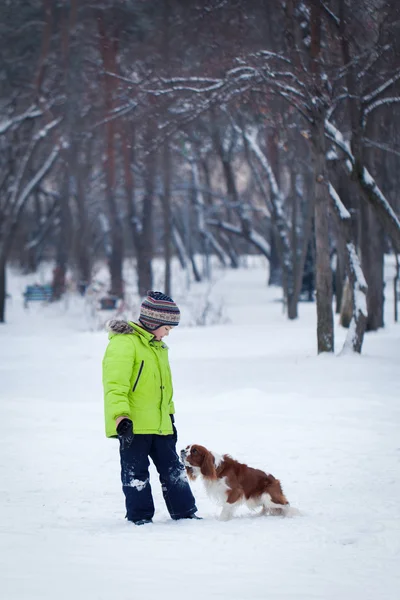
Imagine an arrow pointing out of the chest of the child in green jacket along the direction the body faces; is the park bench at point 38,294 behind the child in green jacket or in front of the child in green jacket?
behind

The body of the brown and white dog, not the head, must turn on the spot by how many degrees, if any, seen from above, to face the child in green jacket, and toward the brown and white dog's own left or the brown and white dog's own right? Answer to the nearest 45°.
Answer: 0° — it already faces them

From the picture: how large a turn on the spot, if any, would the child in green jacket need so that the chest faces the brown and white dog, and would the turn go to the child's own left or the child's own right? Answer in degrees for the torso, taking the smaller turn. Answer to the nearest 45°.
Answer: approximately 45° to the child's own left

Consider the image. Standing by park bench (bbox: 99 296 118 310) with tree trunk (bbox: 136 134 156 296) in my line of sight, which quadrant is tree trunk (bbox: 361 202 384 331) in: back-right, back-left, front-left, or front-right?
back-right

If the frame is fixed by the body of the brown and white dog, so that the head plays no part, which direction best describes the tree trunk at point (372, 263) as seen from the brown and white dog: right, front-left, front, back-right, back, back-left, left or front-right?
right

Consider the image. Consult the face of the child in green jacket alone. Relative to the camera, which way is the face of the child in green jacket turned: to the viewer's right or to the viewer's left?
to the viewer's right

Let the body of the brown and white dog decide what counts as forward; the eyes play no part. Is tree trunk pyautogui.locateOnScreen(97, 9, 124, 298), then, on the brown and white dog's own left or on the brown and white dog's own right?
on the brown and white dog's own right

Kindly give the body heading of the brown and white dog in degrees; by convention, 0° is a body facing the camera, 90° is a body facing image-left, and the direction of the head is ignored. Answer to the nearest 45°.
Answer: approximately 90°

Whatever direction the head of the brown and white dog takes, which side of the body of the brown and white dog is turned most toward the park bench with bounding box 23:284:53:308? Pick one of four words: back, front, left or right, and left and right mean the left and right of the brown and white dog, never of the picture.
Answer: right

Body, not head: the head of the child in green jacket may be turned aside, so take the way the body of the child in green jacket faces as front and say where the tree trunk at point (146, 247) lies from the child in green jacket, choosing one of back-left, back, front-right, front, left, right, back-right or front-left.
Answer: back-left

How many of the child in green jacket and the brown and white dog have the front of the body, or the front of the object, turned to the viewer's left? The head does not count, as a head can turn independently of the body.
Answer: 1

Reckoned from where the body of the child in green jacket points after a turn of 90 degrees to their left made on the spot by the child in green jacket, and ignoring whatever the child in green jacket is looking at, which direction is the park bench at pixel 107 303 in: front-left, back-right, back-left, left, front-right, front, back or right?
front-left

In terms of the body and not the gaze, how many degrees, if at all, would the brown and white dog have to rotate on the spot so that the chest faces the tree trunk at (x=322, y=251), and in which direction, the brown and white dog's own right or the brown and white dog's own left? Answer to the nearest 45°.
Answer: approximately 90° to the brown and white dog's own right
